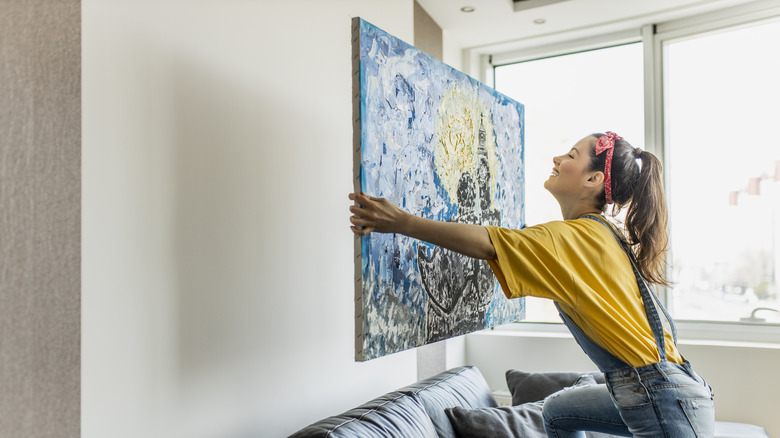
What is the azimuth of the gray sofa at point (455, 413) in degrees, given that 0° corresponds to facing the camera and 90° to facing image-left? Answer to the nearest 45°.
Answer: approximately 315°

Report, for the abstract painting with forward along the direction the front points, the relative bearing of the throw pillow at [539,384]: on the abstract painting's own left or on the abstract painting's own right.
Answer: on the abstract painting's own left

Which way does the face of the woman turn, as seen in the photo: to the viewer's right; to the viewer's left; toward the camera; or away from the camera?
to the viewer's left

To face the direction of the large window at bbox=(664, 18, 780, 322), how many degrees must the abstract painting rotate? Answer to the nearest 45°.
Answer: approximately 90° to its left

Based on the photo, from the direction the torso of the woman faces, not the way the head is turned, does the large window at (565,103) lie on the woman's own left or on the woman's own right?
on the woman's own right

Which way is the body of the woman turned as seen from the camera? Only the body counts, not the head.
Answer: to the viewer's left

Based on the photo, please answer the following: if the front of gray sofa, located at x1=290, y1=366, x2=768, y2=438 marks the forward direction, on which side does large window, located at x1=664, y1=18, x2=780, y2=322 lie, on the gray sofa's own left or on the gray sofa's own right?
on the gray sofa's own left

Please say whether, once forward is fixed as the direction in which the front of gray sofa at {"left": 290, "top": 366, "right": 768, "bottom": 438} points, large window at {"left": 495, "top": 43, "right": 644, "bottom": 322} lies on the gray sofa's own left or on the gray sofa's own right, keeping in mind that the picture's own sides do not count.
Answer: on the gray sofa's own left

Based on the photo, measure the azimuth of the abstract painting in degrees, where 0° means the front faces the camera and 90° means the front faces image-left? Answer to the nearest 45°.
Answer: approximately 315°
